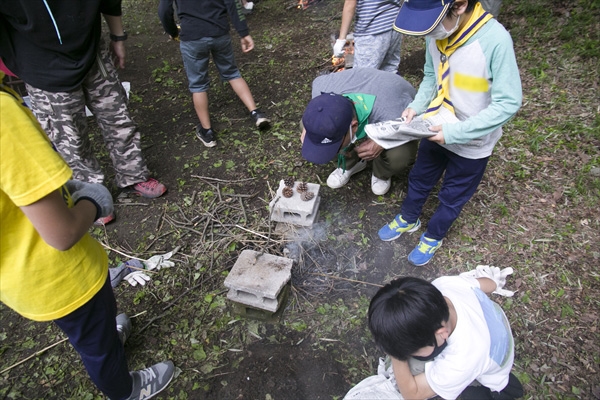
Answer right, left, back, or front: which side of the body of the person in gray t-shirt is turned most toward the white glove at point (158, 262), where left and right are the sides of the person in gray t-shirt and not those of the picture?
front

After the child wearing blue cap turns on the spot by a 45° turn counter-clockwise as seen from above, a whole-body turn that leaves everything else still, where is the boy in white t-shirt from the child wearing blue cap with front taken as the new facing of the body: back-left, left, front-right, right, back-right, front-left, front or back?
front

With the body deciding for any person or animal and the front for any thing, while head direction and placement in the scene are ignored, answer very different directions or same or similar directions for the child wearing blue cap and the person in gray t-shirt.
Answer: same or similar directions

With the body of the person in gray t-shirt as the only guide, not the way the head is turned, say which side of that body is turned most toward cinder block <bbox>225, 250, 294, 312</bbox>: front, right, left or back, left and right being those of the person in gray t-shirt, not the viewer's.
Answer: front

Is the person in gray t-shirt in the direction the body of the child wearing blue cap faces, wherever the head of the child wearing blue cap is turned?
no

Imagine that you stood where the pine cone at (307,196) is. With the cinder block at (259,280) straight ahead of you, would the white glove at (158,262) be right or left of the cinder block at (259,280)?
right

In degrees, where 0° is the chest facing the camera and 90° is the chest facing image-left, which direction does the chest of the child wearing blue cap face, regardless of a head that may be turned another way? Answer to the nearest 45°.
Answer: approximately 45°

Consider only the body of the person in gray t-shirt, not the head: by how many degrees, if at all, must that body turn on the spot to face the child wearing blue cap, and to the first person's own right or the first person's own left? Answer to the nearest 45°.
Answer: approximately 90° to the first person's own left

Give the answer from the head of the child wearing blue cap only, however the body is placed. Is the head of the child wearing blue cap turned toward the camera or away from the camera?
toward the camera

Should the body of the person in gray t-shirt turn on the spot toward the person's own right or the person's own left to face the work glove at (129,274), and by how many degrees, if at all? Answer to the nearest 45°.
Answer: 0° — they already face it

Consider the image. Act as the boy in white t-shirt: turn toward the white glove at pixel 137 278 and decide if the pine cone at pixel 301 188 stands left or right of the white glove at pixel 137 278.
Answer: right

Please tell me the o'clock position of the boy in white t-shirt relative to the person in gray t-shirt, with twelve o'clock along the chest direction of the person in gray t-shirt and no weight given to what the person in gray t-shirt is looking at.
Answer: The boy in white t-shirt is roughly at 10 o'clock from the person in gray t-shirt.

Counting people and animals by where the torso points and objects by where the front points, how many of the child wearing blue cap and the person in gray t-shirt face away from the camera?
0

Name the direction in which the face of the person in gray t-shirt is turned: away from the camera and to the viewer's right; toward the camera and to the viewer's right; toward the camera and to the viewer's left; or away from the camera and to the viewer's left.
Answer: toward the camera and to the viewer's left

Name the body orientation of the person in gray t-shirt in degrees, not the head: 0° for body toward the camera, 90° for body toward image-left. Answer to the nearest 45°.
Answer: approximately 45°
